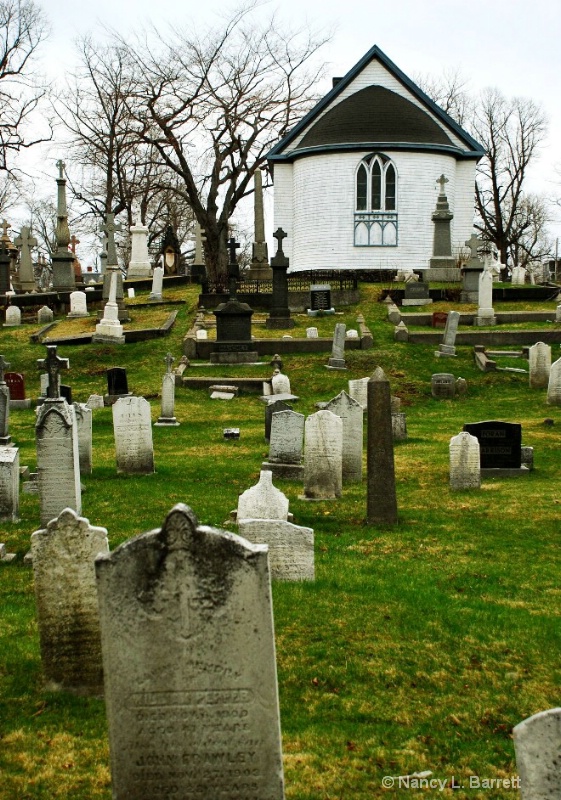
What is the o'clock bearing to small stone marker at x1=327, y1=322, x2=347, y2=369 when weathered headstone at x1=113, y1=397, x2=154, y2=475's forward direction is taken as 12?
The small stone marker is roughly at 7 o'clock from the weathered headstone.

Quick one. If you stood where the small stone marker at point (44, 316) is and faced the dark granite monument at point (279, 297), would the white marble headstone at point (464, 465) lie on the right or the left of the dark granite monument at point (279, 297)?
right

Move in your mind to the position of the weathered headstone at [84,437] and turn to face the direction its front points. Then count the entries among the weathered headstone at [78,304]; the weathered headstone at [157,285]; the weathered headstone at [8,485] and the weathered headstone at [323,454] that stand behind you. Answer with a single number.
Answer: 2

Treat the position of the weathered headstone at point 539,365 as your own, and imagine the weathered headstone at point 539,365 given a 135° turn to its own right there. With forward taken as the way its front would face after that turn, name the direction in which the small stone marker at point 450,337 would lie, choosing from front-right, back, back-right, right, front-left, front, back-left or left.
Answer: front

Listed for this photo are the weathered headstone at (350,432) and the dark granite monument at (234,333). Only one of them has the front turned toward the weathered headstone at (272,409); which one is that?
the dark granite monument

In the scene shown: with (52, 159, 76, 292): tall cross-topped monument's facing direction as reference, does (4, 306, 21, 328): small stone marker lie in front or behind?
in front

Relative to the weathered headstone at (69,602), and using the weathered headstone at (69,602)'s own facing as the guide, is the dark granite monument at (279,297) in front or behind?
behind

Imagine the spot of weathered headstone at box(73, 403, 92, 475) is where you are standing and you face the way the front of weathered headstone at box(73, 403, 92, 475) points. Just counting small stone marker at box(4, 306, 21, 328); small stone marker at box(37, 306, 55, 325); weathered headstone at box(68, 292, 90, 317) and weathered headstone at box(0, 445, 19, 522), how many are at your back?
3
